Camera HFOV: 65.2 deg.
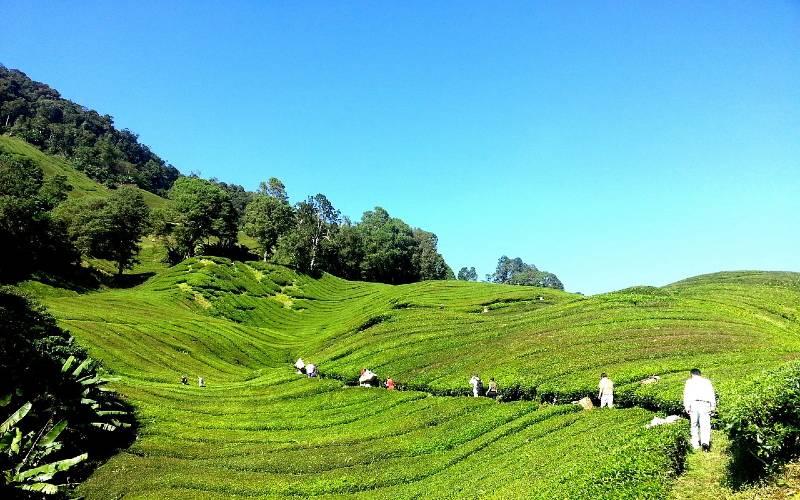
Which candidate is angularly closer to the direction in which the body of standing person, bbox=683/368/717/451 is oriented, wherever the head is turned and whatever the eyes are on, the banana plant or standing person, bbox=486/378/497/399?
the standing person

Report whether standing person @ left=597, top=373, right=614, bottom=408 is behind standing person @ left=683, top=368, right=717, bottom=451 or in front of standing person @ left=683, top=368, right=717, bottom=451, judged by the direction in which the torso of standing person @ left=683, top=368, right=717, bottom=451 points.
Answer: in front

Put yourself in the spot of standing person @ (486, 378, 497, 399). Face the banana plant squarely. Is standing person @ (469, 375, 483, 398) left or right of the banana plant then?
right

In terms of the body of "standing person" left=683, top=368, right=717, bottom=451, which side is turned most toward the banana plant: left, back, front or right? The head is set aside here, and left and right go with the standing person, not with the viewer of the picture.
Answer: left

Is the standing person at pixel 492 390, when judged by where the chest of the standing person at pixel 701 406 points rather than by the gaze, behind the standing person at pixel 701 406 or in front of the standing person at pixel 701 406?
in front

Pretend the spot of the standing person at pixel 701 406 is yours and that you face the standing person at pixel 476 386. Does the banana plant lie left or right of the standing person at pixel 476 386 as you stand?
left

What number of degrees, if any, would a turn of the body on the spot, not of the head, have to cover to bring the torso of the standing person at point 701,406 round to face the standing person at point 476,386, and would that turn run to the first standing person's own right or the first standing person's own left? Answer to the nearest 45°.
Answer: approximately 45° to the first standing person's own left

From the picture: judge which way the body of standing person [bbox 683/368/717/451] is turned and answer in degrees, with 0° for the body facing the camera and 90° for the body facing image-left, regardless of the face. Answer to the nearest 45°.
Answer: approximately 180°

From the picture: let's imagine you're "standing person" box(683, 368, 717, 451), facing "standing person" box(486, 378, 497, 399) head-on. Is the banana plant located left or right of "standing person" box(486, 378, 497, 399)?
left
